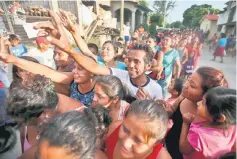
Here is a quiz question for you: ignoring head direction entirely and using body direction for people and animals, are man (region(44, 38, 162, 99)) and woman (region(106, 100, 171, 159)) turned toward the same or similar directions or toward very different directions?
same or similar directions

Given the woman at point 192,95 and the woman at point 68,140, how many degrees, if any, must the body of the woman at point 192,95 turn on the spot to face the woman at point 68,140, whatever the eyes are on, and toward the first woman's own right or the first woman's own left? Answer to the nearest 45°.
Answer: approximately 45° to the first woman's own left

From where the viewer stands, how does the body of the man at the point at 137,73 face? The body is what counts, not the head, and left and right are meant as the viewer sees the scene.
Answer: facing the viewer and to the left of the viewer

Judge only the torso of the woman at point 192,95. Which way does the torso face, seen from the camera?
to the viewer's left

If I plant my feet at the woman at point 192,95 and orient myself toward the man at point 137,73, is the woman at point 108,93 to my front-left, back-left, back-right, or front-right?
front-left

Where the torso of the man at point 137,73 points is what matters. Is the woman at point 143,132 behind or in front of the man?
in front

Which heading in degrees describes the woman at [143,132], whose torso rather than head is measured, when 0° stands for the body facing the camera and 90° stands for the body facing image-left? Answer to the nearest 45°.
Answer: approximately 45°

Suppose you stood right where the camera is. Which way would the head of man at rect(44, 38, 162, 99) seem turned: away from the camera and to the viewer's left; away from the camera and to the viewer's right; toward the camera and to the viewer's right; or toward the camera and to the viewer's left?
toward the camera and to the viewer's left

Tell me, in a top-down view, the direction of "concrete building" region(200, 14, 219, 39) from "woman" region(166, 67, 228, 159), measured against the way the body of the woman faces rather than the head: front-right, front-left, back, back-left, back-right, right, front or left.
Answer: right
